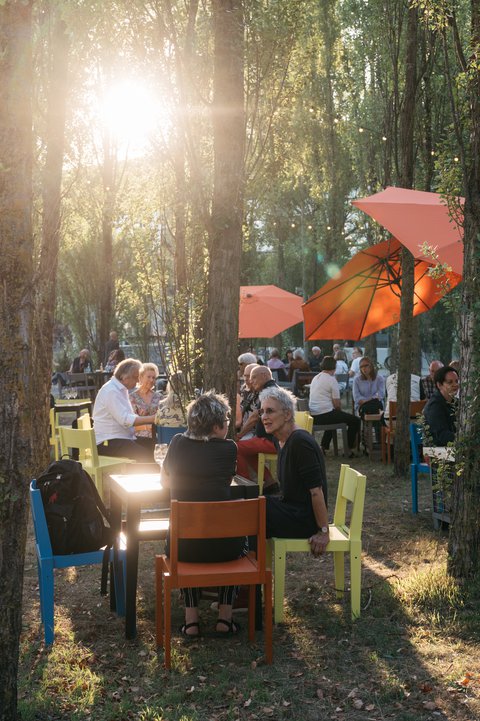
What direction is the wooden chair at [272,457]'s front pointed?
to the viewer's left

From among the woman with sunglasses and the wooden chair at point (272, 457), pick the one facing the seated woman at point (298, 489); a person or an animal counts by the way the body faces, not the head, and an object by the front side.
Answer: the woman with sunglasses

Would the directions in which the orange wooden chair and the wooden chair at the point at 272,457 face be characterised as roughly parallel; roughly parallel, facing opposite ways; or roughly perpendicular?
roughly perpendicular

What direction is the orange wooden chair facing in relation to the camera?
away from the camera

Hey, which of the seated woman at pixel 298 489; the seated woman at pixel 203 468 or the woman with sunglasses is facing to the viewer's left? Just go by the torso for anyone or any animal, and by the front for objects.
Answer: the seated woman at pixel 298 489

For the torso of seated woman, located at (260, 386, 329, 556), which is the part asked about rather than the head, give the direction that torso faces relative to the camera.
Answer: to the viewer's left

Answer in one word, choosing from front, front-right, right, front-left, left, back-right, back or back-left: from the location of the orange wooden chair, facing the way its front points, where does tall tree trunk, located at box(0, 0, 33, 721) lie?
back-left

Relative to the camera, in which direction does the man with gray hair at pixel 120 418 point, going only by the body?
to the viewer's right

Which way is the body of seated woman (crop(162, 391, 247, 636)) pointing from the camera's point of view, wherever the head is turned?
away from the camera
